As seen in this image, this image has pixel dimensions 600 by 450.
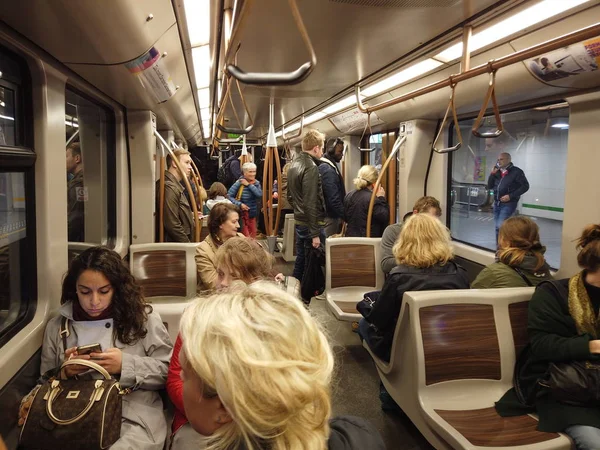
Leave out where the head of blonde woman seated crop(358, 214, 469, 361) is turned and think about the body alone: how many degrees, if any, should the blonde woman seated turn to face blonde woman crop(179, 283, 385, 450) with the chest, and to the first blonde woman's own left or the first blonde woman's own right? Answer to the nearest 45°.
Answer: approximately 180°

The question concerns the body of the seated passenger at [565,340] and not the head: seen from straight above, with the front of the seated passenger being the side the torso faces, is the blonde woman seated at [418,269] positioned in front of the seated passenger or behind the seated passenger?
behind

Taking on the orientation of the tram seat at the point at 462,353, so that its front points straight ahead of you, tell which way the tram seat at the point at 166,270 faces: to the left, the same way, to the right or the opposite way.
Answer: the same way

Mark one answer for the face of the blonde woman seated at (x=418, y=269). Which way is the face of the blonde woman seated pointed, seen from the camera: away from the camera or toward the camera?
away from the camera

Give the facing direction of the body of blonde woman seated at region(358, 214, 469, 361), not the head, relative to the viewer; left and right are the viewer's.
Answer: facing away from the viewer

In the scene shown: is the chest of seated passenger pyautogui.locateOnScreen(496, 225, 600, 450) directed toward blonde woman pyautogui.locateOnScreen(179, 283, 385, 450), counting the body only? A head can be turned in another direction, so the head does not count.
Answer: no

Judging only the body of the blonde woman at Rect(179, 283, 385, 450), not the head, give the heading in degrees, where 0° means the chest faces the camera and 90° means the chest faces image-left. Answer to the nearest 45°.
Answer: approximately 135°

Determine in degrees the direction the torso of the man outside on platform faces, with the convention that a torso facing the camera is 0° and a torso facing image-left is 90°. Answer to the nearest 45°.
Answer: approximately 45°

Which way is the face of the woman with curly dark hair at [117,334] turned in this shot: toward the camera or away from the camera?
toward the camera
